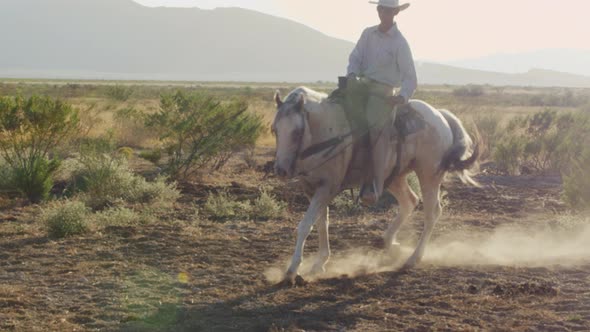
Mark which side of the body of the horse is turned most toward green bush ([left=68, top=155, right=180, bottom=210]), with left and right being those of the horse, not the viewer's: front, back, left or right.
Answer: right

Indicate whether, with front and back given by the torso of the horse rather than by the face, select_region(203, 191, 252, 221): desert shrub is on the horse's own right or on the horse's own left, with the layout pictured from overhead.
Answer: on the horse's own right

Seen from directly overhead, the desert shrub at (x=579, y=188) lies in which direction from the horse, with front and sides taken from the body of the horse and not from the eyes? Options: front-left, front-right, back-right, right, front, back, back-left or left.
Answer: back

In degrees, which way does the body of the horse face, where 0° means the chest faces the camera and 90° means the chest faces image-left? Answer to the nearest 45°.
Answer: approximately 45°

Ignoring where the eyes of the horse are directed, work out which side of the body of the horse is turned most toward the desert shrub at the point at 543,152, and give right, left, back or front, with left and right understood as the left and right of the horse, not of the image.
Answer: back

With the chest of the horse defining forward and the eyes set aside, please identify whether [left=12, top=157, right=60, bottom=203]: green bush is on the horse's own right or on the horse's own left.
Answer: on the horse's own right

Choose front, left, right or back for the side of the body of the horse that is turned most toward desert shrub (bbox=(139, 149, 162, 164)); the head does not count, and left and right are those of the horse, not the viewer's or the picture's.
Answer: right

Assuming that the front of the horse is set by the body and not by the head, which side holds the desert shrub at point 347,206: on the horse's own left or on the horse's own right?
on the horse's own right
